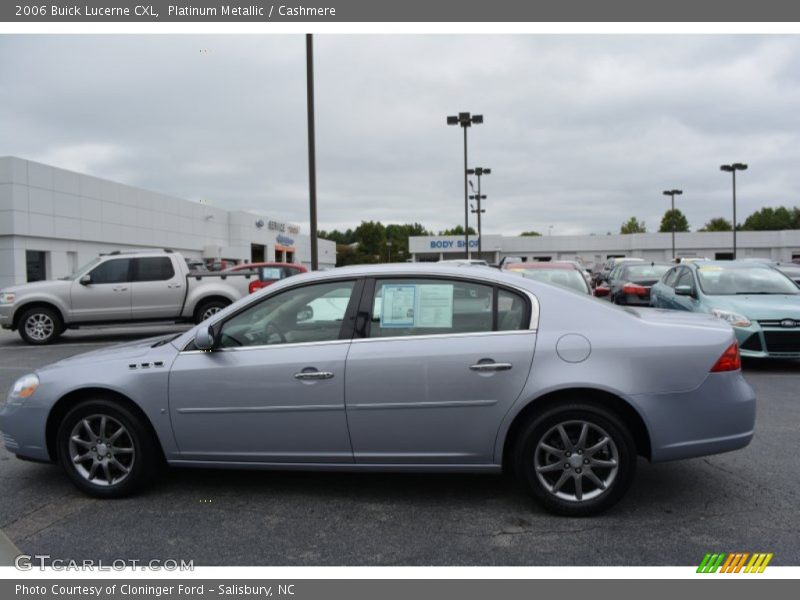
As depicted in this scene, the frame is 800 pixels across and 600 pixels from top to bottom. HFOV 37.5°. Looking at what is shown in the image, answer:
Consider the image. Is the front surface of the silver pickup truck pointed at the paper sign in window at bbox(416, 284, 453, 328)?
no

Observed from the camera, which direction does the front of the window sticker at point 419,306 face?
facing the viewer

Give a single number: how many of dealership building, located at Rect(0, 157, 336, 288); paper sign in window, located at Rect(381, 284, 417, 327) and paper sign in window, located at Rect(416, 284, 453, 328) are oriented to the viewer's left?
0

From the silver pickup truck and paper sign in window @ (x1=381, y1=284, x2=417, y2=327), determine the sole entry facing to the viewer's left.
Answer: the silver pickup truck

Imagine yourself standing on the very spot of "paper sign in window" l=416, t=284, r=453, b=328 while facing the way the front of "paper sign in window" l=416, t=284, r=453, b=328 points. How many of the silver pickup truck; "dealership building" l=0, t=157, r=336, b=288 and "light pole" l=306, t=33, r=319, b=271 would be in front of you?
0

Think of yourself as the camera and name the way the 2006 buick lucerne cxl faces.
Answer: facing to the left of the viewer

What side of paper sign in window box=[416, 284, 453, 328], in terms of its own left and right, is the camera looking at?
front

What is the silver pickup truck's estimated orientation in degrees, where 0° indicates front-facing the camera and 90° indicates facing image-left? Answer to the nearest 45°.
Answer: approximately 90°

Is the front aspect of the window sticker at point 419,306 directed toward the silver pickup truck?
no

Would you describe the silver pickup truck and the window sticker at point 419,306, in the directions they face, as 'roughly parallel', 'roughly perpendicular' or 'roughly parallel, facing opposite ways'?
roughly perpendicular

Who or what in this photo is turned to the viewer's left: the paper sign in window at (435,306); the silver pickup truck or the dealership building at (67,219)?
the silver pickup truck

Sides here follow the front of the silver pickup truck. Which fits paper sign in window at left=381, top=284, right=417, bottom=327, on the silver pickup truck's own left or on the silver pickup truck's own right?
on the silver pickup truck's own left

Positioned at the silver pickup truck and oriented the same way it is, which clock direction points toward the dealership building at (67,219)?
The dealership building is roughly at 3 o'clock from the silver pickup truck.

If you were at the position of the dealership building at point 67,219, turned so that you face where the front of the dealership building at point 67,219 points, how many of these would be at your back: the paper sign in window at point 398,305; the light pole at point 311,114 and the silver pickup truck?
0
